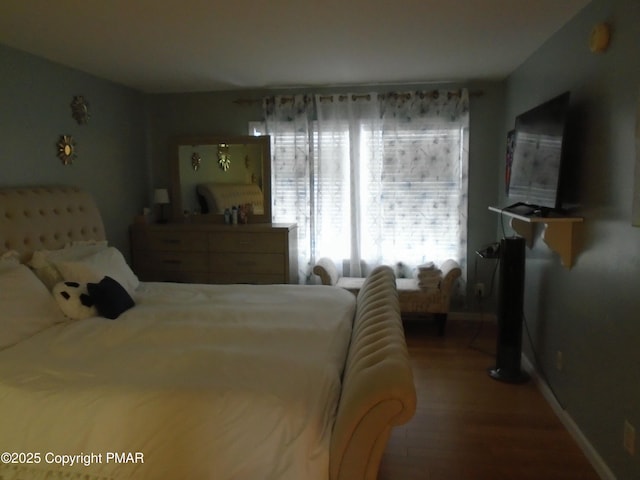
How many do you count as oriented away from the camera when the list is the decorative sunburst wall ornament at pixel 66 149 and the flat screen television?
0

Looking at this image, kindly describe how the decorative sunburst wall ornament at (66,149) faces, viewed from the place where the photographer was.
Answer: facing the viewer and to the right of the viewer

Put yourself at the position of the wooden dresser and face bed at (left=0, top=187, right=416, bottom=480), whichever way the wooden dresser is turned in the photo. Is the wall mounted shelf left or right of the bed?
left

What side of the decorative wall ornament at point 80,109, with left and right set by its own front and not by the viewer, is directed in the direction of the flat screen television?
front

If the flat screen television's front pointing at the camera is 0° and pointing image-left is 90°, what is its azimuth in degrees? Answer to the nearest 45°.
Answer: approximately 45°

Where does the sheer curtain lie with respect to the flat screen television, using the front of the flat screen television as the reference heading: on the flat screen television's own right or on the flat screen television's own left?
on the flat screen television's own right

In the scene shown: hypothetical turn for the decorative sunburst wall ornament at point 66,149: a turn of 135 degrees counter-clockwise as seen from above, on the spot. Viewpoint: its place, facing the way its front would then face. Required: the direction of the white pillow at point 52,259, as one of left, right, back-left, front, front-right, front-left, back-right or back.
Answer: back

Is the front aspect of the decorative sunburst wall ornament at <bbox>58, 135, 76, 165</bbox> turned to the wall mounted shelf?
yes

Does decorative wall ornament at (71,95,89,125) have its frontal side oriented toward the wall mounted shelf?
yes

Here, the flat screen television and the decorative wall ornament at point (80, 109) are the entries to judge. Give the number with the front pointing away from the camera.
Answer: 0

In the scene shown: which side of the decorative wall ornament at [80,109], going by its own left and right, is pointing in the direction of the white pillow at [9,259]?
right

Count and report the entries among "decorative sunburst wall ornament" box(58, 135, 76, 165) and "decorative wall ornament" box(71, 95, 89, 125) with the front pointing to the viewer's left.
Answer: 0

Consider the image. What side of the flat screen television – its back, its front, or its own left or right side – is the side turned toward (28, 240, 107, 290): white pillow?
front
